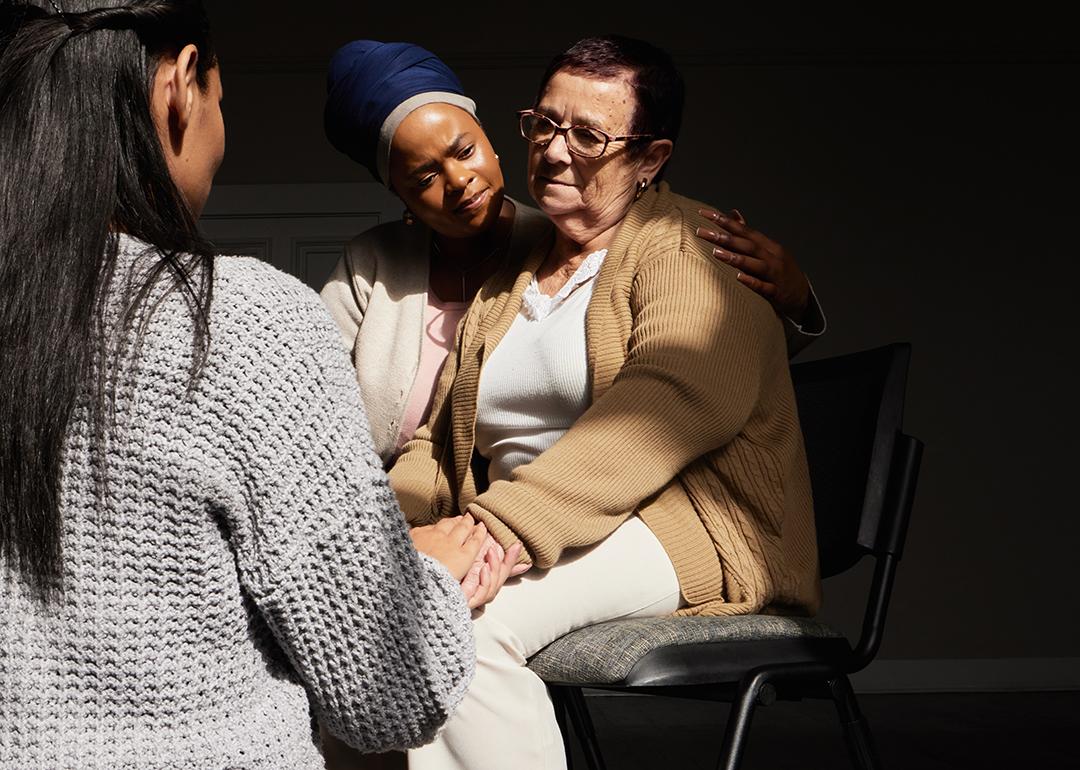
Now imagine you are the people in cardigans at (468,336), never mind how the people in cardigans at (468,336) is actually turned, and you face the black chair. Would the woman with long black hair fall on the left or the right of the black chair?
right

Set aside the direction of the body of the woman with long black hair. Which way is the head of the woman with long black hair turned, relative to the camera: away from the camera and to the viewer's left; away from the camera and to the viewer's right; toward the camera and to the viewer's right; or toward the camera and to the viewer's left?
away from the camera and to the viewer's right

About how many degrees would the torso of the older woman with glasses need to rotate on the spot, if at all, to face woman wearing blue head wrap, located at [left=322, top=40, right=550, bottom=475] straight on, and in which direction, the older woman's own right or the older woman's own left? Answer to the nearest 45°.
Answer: approximately 90° to the older woman's own right

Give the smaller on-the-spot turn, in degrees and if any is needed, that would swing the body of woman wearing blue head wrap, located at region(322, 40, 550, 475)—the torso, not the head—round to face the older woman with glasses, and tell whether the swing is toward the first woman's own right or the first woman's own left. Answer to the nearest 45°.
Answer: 0° — they already face them

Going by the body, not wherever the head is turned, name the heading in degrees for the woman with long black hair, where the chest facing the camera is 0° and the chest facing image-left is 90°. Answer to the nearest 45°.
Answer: approximately 225°

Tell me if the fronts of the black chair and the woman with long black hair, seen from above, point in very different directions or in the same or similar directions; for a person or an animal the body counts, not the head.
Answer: very different directions

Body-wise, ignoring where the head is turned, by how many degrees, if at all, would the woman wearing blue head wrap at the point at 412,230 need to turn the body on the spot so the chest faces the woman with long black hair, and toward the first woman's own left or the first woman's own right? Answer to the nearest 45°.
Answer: approximately 45° to the first woman's own right

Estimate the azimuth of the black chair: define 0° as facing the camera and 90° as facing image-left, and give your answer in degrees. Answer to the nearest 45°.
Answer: approximately 45°

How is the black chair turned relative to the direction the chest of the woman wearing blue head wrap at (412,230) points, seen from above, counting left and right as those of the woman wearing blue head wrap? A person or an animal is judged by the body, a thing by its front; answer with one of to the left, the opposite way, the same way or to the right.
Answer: to the right
